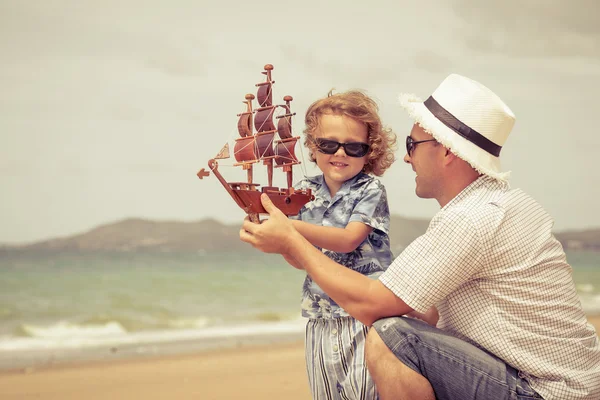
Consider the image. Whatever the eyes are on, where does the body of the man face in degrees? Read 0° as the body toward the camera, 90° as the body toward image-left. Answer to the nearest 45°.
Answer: approximately 90°

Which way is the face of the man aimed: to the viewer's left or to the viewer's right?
to the viewer's left
